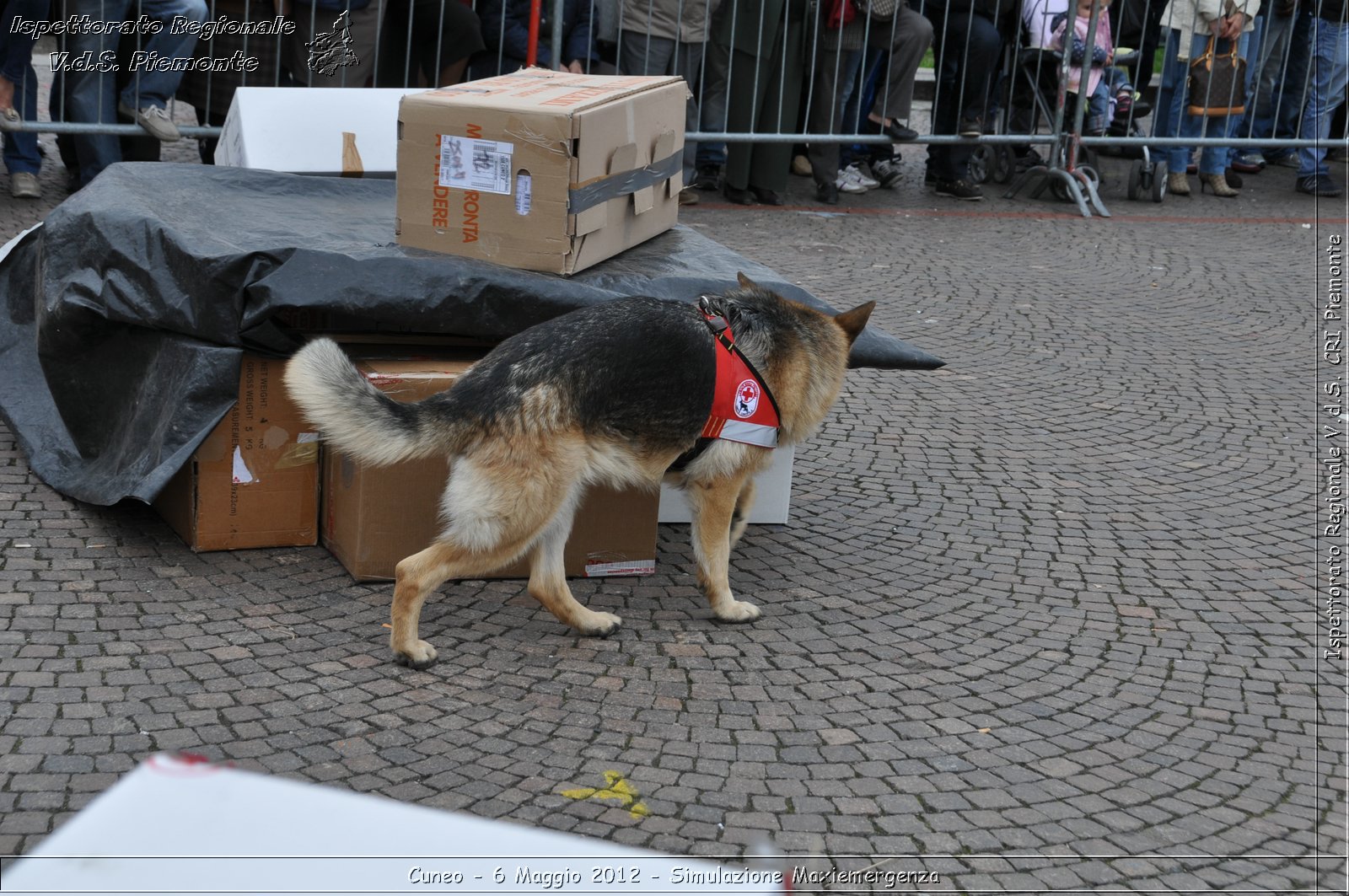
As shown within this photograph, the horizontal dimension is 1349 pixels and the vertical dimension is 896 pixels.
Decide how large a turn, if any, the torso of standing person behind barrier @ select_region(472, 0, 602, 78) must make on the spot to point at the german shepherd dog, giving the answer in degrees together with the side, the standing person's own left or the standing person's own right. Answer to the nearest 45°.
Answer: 0° — they already face it

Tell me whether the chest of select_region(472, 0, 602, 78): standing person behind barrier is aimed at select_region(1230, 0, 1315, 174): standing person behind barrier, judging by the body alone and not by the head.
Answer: no

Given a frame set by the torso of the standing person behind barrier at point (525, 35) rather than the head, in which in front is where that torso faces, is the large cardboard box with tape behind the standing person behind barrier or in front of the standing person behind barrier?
in front

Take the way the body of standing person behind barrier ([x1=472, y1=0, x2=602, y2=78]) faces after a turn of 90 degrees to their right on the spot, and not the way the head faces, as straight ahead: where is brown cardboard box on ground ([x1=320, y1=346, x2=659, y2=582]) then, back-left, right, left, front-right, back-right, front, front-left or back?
left

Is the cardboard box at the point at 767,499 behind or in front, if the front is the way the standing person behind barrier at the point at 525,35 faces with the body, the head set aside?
in front

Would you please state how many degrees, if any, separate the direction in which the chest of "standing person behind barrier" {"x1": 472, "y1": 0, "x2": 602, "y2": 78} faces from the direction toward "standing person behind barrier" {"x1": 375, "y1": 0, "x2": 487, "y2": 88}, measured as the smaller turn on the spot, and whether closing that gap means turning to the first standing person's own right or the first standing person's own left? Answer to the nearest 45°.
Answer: approximately 45° to the first standing person's own right

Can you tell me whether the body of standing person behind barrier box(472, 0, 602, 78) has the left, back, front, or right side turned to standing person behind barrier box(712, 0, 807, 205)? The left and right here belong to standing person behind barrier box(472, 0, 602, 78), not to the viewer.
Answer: left

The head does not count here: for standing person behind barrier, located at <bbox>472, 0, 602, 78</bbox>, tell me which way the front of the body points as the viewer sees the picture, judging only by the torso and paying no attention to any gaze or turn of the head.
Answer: toward the camera

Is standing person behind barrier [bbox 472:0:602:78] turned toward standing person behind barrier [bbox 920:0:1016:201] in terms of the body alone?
no

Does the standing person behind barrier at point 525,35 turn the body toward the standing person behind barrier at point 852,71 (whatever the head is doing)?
no

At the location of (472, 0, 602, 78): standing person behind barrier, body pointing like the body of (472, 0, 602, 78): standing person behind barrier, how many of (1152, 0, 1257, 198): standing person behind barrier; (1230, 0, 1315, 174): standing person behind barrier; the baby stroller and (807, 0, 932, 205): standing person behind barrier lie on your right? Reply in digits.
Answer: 0

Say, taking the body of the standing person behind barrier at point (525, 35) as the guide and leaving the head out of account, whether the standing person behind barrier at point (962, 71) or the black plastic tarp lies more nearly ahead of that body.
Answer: the black plastic tarp

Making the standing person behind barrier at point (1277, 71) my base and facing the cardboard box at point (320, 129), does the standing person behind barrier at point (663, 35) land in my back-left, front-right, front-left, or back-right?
front-right

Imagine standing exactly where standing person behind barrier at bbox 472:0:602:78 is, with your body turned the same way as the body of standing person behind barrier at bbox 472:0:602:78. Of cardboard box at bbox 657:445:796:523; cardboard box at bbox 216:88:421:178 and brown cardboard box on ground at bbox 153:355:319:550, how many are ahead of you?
3

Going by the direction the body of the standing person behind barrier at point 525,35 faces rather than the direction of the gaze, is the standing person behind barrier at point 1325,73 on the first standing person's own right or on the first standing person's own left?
on the first standing person's own left

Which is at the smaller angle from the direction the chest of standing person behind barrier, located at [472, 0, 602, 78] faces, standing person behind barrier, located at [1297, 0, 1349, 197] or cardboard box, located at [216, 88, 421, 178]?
the cardboard box

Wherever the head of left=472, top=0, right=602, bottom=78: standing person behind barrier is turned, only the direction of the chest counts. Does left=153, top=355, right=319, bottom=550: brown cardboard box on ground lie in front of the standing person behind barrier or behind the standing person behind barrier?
in front
